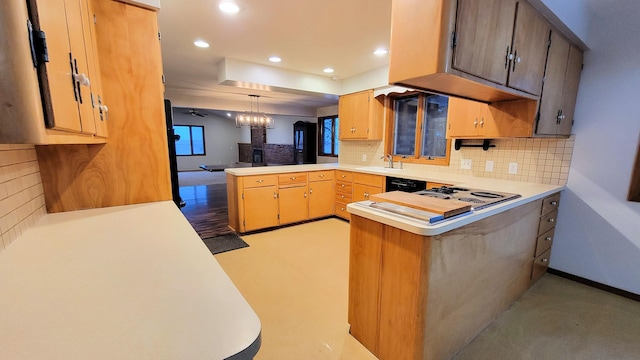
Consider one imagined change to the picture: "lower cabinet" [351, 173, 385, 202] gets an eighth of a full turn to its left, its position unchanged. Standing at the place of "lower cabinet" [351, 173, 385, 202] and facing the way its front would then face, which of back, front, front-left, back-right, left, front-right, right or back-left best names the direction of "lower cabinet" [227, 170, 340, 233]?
right

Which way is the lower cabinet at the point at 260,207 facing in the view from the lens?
facing the viewer and to the right of the viewer

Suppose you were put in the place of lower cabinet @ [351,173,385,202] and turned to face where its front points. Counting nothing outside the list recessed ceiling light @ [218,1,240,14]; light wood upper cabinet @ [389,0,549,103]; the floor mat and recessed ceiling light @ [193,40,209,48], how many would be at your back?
0

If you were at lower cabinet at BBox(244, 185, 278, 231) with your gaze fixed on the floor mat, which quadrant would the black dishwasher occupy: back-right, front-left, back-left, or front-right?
back-left

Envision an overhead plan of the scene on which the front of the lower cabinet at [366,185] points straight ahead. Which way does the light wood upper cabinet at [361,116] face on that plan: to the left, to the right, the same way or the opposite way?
the same way

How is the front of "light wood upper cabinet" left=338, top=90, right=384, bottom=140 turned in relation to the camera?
facing the viewer and to the left of the viewer

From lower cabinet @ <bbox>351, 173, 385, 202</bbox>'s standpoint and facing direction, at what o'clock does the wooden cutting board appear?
The wooden cutting board is roughly at 10 o'clock from the lower cabinet.

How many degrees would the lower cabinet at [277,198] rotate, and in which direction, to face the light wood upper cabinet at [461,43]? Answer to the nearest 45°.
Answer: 0° — it already faces it

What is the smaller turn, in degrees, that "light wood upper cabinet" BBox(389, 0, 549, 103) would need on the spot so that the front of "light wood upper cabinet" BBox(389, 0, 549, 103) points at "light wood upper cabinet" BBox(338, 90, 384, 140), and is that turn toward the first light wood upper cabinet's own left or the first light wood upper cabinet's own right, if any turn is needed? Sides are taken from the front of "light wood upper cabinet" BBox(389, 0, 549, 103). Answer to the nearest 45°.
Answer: approximately 180°

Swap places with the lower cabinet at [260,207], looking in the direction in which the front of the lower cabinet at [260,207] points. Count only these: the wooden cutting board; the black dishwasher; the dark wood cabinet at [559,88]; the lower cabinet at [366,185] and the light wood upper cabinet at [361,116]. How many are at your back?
0

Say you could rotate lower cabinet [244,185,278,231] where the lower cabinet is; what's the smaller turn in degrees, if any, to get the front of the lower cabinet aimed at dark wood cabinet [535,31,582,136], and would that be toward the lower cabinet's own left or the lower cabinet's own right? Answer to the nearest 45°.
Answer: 0° — it already faces it

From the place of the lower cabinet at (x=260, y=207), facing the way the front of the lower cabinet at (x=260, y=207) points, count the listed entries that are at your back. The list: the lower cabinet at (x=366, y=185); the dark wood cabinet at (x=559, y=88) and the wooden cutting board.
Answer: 0
